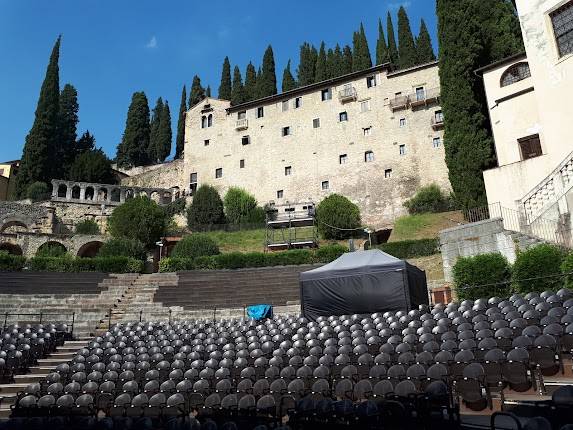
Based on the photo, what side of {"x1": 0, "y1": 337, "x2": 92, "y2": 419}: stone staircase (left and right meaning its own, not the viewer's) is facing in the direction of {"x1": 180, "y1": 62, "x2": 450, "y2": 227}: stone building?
back

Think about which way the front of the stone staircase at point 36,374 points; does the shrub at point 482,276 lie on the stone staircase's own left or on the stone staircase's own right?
on the stone staircase's own left

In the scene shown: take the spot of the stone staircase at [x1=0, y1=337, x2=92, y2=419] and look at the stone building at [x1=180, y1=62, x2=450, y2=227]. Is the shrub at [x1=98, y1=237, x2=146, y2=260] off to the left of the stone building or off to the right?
left

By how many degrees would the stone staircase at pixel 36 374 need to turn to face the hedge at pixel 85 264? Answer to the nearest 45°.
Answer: approximately 135° to its right

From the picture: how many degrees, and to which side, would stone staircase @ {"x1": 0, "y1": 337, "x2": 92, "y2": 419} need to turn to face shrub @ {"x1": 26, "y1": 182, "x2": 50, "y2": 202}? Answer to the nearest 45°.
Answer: approximately 135° to its right

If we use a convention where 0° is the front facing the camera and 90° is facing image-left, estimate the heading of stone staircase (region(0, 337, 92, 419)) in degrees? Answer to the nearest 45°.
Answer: approximately 45°
